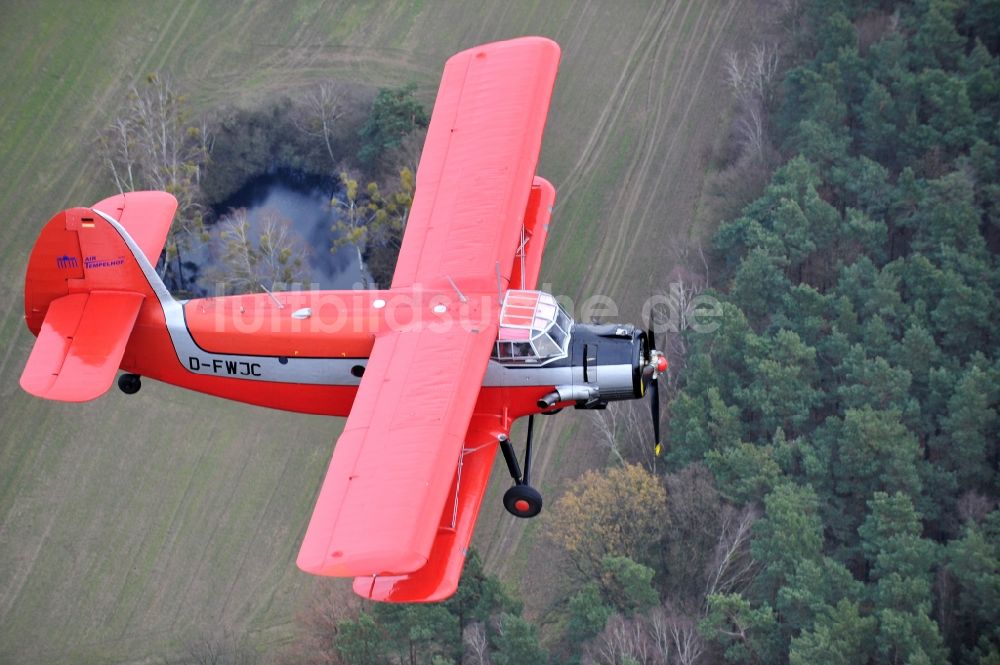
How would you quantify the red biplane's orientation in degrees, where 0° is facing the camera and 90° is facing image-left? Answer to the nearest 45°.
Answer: approximately 270°

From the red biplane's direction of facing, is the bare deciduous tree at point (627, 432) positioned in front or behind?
in front
